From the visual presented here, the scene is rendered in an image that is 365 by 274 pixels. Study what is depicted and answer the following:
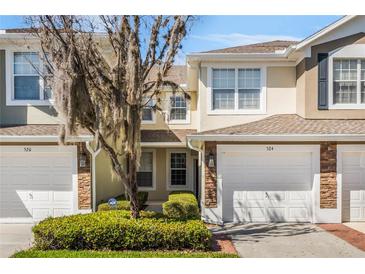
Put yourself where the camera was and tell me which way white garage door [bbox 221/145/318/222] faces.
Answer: facing the viewer

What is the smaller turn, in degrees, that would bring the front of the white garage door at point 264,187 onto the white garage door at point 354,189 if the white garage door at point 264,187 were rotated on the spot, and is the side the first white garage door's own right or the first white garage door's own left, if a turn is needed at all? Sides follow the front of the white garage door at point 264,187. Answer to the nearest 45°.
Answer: approximately 90° to the first white garage door's own left

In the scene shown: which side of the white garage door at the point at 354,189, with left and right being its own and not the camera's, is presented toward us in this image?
front

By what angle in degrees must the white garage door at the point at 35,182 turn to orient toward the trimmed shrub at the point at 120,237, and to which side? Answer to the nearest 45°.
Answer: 0° — it already faces it

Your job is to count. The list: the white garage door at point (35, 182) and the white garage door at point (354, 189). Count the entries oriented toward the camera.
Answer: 2

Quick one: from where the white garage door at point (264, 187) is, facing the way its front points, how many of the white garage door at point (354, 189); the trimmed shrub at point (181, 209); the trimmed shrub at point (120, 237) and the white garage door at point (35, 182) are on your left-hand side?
1

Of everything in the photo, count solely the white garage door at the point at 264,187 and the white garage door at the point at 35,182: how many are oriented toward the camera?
2

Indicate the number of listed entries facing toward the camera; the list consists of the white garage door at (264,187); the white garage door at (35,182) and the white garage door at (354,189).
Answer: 3

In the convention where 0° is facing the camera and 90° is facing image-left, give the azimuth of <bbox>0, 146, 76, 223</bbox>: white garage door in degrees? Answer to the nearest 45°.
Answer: approximately 0°

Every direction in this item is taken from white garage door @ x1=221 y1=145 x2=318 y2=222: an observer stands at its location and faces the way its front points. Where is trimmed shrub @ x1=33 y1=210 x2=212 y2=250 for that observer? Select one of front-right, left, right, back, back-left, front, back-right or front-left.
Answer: front-right

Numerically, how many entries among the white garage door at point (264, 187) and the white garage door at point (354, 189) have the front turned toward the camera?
2

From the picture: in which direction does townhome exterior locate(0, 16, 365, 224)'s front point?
toward the camera

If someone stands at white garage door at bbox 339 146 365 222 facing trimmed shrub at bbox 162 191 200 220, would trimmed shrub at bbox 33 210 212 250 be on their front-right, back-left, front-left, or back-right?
front-left

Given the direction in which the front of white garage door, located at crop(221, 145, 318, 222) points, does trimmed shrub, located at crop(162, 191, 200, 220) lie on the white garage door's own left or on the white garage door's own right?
on the white garage door's own right

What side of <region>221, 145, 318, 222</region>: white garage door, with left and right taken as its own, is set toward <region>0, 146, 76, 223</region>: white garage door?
right

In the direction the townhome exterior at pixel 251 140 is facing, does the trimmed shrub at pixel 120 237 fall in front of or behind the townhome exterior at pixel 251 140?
in front
